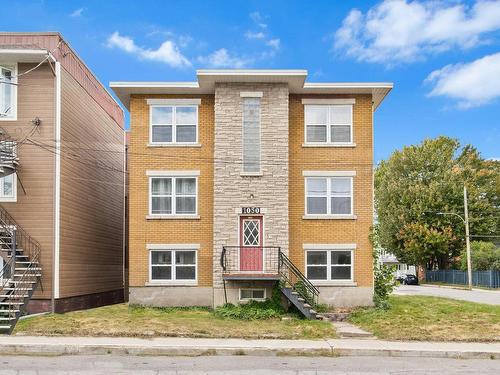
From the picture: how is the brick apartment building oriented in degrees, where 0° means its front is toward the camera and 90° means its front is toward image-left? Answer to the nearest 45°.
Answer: approximately 0°

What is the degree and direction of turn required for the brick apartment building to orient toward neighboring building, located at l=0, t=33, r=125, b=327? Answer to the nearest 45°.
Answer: approximately 90° to its right
